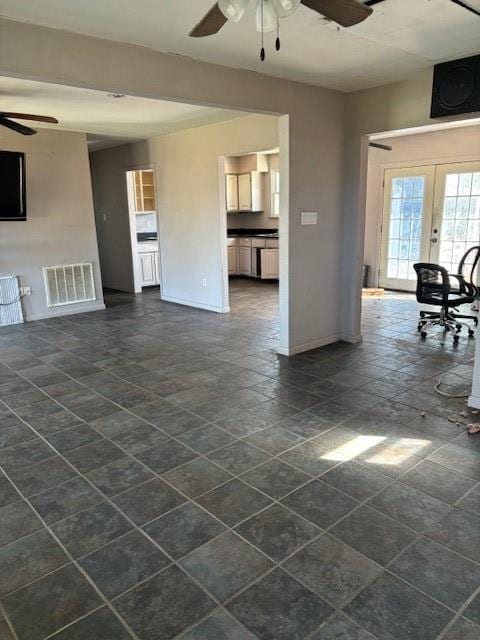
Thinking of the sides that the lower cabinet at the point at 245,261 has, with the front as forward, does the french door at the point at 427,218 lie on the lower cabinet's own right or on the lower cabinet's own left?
on the lower cabinet's own left

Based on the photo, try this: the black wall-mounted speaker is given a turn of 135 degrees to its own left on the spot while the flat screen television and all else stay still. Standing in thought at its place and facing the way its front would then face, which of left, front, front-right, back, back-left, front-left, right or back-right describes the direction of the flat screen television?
back

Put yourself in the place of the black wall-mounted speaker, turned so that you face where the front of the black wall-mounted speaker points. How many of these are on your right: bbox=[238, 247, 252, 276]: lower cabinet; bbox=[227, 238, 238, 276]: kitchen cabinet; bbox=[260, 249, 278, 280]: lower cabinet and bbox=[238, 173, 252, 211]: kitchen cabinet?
4

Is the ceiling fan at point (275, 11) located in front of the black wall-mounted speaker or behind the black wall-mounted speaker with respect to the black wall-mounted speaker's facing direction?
in front

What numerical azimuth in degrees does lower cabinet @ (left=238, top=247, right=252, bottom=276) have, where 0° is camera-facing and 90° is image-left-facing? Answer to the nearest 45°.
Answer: approximately 45°

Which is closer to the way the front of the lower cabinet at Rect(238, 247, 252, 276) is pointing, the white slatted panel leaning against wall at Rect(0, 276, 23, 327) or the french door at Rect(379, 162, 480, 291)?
the white slatted panel leaning against wall

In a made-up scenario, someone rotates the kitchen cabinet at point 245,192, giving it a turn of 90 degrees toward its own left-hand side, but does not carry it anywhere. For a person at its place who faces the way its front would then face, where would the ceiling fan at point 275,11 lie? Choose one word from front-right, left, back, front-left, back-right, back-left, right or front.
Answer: front-right
